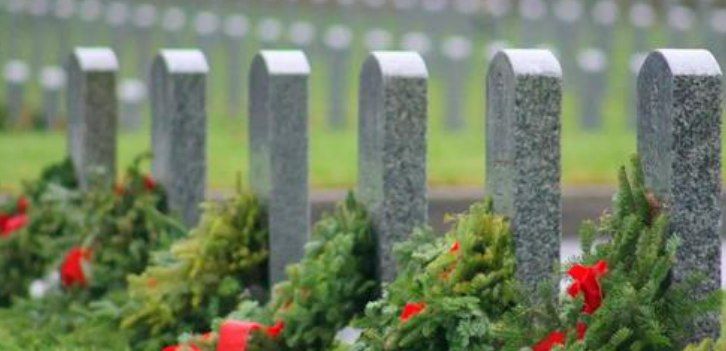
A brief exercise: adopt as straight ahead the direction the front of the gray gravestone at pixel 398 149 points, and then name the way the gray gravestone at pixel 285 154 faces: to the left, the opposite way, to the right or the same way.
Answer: the same way

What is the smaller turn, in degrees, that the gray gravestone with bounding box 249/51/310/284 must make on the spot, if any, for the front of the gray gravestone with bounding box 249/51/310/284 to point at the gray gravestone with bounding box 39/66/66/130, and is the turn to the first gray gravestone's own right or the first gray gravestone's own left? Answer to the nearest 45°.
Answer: approximately 90° to the first gray gravestone's own right

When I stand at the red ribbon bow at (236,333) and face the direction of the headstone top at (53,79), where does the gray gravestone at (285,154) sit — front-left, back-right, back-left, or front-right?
front-right

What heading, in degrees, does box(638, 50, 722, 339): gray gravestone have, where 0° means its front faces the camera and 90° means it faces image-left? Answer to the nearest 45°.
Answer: approximately 90°

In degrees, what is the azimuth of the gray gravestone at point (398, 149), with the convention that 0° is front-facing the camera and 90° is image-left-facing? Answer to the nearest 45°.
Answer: approximately 90°

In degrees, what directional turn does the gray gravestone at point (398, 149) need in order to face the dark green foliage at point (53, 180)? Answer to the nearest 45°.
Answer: approximately 45° to its right

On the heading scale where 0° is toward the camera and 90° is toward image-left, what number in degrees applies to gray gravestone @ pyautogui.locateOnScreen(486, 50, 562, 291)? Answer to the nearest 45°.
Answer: approximately 90°
